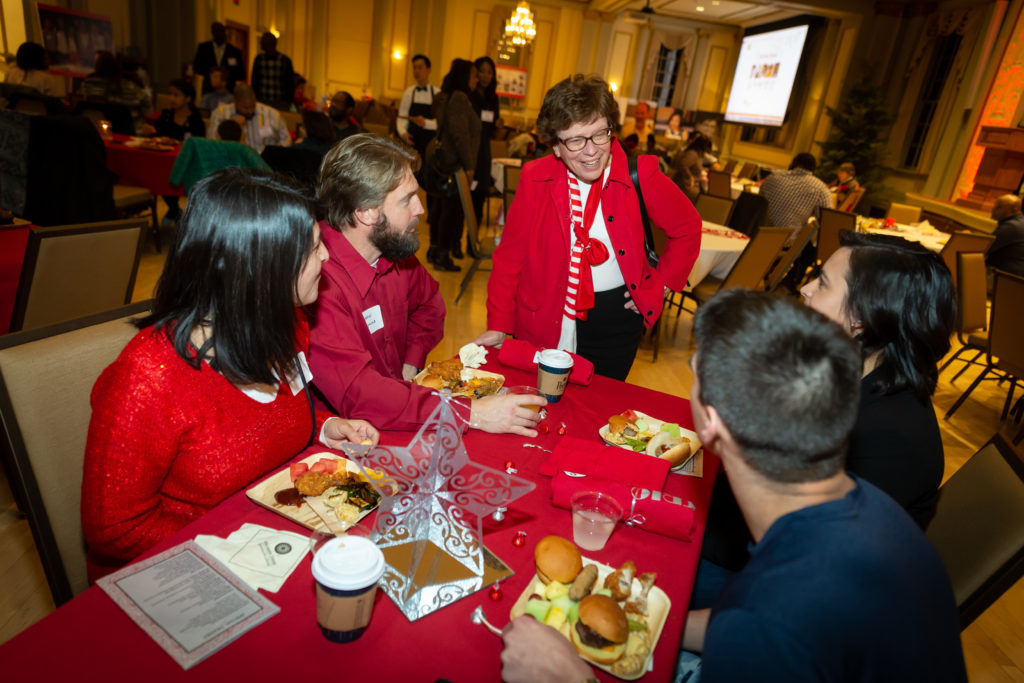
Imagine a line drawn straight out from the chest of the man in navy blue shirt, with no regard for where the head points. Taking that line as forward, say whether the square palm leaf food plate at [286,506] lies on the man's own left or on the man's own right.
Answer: on the man's own left

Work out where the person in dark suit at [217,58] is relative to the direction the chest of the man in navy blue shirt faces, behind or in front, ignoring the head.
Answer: in front

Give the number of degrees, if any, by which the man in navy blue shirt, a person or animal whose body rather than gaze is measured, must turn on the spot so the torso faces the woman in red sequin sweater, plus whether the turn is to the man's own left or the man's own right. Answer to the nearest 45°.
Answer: approximately 45° to the man's own left

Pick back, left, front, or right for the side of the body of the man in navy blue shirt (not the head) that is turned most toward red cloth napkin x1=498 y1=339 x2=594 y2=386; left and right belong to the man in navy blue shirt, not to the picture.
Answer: front

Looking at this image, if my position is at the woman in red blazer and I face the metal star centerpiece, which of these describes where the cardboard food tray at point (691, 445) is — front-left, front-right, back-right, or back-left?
front-left

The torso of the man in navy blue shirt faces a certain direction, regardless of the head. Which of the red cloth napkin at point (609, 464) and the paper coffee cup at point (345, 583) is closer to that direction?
the red cloth napkin

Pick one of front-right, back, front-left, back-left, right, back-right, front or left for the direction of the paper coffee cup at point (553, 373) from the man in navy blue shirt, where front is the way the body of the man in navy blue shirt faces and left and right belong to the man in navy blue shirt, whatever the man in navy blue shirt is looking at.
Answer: front

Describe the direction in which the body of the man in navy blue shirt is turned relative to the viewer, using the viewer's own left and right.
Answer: facing away from the viewer and to the left of the viewer

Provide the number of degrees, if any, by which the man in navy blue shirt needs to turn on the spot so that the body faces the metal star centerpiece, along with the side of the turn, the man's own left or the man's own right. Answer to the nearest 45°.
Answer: approximately 45° to the man's own left

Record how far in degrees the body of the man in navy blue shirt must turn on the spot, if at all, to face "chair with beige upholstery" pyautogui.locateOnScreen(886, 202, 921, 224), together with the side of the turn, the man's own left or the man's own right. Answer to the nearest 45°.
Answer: approximately 45° to the man's own right

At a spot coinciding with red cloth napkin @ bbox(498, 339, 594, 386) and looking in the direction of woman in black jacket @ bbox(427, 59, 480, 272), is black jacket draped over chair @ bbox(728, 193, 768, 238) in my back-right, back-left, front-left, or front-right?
front-right

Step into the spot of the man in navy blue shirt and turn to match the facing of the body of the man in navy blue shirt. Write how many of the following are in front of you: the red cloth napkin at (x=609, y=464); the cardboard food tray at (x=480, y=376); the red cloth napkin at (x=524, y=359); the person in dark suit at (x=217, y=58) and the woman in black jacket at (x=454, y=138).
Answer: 5

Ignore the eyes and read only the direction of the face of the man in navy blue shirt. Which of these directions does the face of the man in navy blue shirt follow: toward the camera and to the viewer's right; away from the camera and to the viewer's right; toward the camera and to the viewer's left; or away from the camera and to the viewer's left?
away from the camera and to the viewer's left

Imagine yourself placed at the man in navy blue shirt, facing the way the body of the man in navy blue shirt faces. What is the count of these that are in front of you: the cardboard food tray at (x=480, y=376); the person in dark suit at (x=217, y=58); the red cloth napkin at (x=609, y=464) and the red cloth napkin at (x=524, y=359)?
4

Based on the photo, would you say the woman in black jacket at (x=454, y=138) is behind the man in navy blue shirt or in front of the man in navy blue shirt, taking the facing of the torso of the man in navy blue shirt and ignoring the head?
in front
